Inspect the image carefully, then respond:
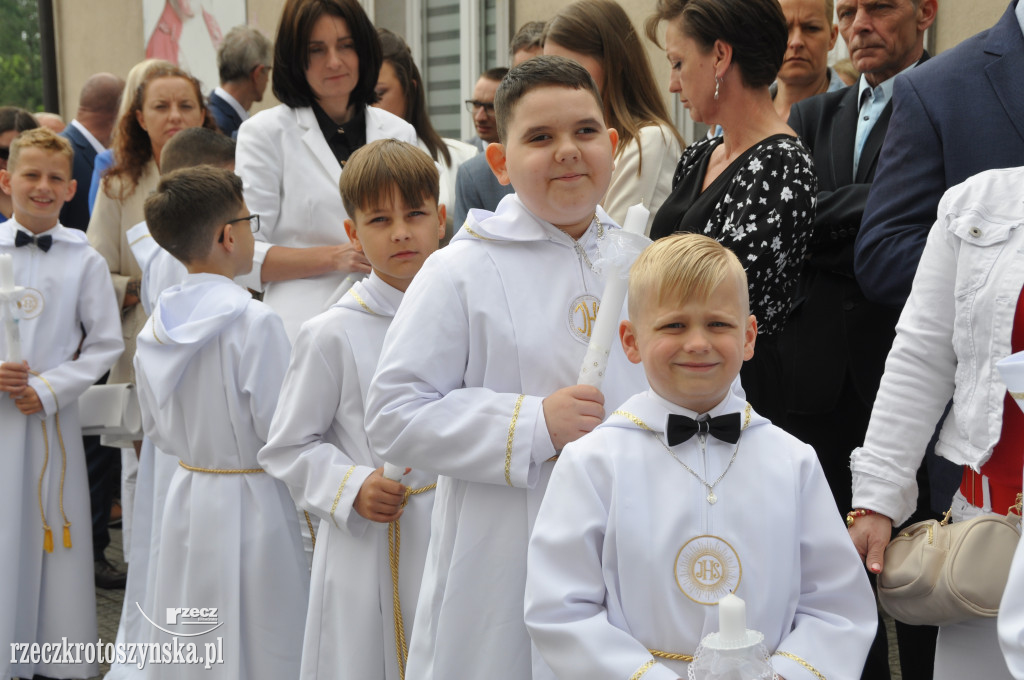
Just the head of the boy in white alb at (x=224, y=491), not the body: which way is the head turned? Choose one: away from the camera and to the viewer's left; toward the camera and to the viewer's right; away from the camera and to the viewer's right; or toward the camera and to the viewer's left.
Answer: away from the camera and to the viewer's right

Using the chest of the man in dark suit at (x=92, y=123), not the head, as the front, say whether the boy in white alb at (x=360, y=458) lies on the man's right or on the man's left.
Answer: on the man's right

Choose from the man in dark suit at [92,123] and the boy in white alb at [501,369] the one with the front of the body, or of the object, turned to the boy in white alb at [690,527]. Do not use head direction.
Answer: the boy in white alb at [501,369]

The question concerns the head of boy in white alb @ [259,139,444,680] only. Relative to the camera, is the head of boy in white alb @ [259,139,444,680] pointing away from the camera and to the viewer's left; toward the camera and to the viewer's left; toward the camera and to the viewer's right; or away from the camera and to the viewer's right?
toward the camera and to the viewer's right

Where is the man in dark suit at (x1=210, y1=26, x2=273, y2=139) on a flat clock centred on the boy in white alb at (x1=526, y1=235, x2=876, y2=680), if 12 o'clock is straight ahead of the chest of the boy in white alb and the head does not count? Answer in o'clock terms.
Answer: The man in dark suit is roughly at 5 o'clock from the boy in white alb.
